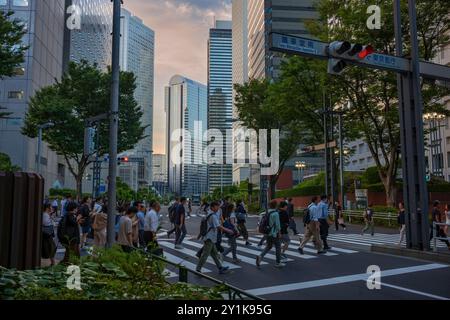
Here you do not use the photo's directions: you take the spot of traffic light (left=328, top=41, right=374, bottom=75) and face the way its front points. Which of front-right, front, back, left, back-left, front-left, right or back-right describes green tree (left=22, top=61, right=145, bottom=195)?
back

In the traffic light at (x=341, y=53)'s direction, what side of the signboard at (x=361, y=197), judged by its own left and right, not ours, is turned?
front

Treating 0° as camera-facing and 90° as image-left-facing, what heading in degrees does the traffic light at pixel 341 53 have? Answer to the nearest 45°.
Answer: approximately 315°

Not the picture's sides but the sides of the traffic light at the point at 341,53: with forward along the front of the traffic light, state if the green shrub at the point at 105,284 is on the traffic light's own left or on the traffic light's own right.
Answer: on the traffic light's own right

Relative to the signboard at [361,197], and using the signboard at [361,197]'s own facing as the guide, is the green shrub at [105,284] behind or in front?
in front

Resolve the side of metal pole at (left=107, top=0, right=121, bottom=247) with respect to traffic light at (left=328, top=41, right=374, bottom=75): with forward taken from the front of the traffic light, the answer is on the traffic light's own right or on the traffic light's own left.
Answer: on the traffic light's own right

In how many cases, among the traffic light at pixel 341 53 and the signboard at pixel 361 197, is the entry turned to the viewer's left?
0

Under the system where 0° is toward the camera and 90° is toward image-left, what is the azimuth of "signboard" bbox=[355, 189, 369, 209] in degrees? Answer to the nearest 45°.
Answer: approximately 0°

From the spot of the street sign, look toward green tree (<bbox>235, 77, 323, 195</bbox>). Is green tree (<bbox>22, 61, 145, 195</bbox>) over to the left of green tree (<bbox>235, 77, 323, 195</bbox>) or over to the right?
left

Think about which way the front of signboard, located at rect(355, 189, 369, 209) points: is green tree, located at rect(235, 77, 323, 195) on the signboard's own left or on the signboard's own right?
on the signboard's own right

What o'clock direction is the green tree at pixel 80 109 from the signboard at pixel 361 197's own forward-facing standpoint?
The green tree is roughly at 2 o'clock from the signboard.
